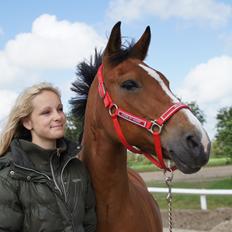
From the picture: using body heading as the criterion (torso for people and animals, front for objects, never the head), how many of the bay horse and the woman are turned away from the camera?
0

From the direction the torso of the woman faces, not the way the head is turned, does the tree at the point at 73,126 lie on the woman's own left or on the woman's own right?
on the woman's own left

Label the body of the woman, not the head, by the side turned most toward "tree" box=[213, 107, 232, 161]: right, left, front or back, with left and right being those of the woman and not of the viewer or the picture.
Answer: left

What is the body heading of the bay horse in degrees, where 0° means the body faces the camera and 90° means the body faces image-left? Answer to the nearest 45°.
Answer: approximately 315°

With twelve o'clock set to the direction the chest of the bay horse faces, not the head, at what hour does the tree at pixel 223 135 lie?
The tree is roughly at 8 o'clock from the bay horse.

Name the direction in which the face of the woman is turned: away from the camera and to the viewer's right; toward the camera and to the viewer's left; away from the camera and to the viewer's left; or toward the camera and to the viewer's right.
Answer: toward the camera and to the viewer's right

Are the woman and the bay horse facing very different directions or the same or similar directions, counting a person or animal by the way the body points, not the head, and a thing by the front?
same or similar directions

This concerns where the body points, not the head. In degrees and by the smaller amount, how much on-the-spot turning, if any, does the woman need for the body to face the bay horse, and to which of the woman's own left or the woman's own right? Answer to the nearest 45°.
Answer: approximately 45° to the woman's own left

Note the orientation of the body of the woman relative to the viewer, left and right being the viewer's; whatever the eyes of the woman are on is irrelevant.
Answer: facing the viewer and to the right of the viewer
